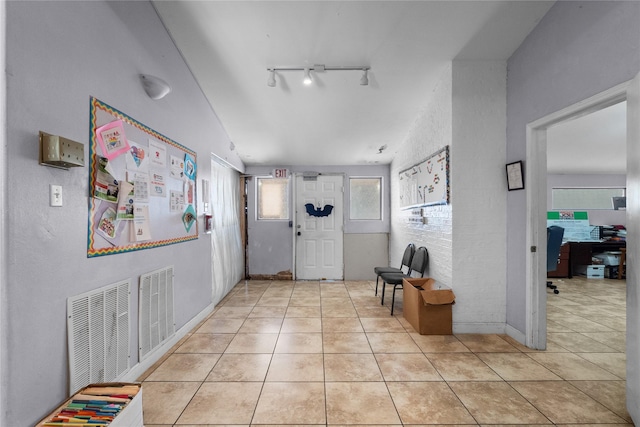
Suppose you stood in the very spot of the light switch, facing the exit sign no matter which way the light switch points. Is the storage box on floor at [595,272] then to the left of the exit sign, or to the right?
right

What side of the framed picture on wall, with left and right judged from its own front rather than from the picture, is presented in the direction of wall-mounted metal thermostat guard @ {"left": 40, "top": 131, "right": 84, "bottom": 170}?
front

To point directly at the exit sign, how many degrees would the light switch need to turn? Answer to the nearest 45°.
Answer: approximately 90° to its left

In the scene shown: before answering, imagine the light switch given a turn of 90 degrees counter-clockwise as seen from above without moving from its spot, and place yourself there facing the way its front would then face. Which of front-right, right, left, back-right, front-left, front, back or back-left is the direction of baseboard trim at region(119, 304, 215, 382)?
front

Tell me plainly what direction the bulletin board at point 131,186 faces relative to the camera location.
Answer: facing the viewer and to the right of the viewer

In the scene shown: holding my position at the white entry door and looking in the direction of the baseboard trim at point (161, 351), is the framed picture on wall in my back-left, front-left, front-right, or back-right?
front-left

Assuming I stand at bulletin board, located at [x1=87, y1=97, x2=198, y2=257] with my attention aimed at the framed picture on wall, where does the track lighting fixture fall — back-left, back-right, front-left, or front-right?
front-left

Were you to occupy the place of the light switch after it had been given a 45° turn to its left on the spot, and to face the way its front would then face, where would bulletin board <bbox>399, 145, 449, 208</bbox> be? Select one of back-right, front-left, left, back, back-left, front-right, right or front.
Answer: front

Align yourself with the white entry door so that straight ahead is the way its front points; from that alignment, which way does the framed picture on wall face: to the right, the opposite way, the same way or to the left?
to the right

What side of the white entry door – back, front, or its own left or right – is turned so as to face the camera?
front

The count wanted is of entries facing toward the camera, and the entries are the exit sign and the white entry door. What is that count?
2

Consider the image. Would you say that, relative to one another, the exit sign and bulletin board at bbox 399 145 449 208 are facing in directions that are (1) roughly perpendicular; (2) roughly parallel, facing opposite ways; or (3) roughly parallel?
roughly perpendicular

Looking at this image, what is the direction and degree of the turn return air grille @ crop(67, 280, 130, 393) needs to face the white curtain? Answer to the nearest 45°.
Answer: approximately 90° to its left
